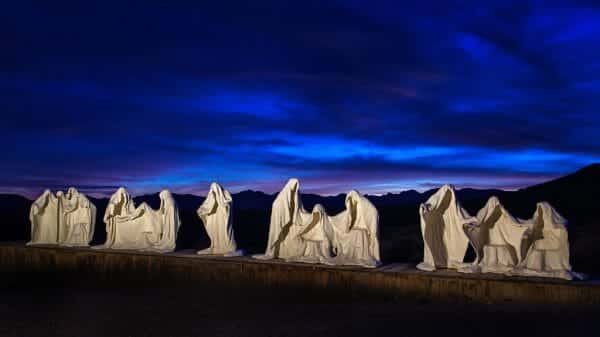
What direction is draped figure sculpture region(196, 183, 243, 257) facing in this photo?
toward the camera

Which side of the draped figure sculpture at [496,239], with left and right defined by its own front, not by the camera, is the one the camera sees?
front

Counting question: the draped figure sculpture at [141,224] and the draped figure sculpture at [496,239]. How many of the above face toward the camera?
2

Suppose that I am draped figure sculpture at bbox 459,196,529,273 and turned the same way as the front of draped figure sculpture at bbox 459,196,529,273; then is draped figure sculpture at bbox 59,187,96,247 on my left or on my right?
on my right

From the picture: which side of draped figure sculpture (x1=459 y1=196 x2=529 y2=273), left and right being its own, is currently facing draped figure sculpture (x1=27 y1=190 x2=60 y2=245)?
right

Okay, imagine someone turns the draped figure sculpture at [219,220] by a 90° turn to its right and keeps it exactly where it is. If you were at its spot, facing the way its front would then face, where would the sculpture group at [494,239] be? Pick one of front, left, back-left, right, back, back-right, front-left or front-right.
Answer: back-left

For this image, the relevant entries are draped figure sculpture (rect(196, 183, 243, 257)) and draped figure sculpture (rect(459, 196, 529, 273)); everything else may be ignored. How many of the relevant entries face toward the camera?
2

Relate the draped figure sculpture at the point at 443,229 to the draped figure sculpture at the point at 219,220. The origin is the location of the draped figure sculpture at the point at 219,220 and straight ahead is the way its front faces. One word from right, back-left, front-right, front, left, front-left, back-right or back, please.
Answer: front-left

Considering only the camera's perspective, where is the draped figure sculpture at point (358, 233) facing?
facing the viewer and to the left of the viewer

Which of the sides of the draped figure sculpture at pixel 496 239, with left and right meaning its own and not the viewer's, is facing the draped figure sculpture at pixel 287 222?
right

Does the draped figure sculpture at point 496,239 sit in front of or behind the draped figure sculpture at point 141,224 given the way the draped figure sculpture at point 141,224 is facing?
in front

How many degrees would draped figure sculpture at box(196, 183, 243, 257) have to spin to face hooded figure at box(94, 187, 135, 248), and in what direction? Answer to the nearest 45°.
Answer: approximately 135° to its right

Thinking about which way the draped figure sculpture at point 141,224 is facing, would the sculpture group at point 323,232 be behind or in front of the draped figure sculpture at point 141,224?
in front

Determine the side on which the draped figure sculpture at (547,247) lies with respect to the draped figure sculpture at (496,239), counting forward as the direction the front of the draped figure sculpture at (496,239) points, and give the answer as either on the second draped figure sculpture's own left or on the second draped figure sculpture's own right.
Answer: on the second draped figure sculpture's own left
